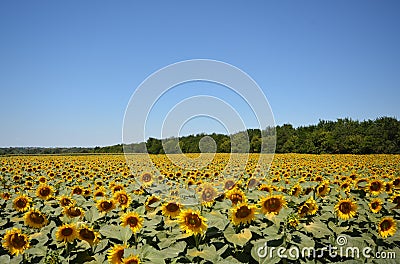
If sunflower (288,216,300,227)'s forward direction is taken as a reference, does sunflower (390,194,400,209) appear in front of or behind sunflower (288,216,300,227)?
behind

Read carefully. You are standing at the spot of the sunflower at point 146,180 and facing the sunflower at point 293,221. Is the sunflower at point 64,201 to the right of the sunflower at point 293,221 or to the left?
right

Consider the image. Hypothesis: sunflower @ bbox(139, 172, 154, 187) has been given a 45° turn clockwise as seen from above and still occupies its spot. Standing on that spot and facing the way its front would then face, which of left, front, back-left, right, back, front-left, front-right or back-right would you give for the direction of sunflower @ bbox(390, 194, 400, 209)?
left

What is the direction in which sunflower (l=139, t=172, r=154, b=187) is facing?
toward the camera

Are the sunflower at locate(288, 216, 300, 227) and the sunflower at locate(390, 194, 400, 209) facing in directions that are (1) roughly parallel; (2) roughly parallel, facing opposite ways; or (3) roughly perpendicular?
roughly parallel

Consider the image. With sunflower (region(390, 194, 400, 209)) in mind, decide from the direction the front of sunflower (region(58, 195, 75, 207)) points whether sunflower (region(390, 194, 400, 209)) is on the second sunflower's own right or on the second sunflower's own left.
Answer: on the second sunflower's own left

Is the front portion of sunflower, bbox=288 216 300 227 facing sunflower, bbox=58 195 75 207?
no

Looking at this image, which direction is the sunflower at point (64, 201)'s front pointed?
toward the camera

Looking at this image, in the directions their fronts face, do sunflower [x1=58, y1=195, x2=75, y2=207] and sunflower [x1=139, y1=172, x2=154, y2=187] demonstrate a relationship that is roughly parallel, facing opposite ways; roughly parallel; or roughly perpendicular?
roughly parallel

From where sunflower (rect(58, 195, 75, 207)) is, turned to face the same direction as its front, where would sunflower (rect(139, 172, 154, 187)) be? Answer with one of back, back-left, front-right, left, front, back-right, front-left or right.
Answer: back-left

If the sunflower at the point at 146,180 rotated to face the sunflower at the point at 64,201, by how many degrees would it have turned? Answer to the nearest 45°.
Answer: approximately 45° to its right

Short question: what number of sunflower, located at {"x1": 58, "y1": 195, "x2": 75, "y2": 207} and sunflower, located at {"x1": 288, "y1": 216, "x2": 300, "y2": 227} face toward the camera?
2

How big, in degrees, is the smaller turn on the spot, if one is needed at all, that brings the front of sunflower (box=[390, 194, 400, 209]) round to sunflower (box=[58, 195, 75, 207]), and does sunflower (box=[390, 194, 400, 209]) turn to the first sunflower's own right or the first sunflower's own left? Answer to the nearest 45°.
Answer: approximately 45° to the first sunflower's own right
